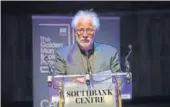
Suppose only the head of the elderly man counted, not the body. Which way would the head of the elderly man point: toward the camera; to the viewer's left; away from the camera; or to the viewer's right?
toward the camera

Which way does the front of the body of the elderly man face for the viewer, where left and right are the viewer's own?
facing the viewer
